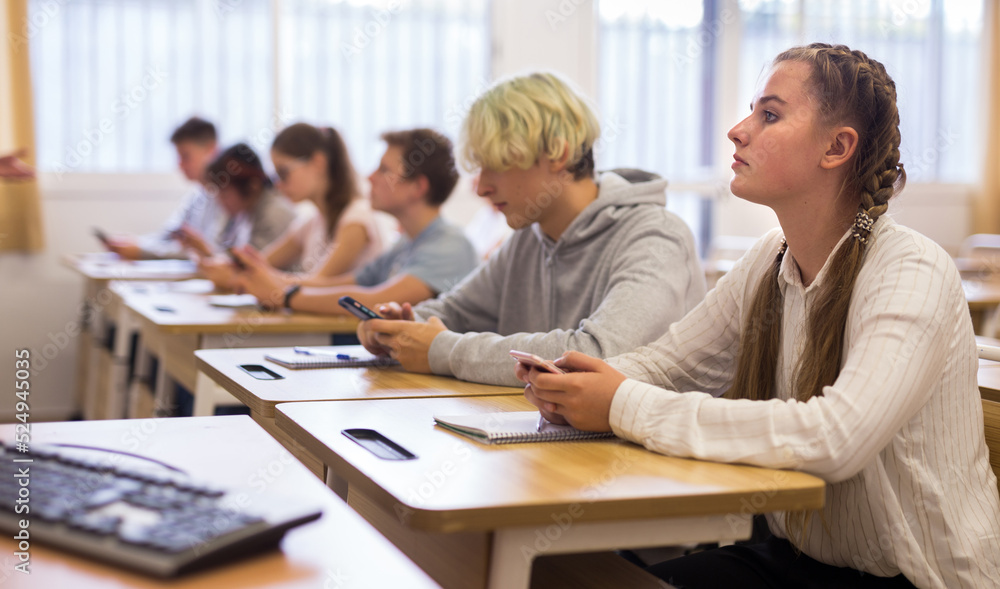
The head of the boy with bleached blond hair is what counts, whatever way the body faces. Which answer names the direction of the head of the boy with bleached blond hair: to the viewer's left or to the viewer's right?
to the viewer's left

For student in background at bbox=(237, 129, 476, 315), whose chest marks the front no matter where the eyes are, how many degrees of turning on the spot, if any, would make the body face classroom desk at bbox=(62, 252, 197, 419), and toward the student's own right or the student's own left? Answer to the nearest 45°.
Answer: approximately 45° to the student's own right

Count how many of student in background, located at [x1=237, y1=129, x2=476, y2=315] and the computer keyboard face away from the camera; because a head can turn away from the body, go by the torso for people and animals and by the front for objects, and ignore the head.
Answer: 0

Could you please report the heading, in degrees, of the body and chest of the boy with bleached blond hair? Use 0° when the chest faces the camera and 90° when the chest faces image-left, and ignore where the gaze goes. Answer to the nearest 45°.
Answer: approximately 45°

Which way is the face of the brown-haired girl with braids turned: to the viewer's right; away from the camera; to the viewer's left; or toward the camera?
to the viewer's left

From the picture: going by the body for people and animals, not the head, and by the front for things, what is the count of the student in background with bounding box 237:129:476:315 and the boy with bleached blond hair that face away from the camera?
0

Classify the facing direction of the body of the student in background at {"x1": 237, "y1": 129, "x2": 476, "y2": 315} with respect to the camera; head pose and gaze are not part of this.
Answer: to the viewer's left

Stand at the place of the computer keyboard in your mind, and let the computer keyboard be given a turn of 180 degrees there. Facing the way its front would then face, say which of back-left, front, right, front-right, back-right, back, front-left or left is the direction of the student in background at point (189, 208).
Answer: front-left
